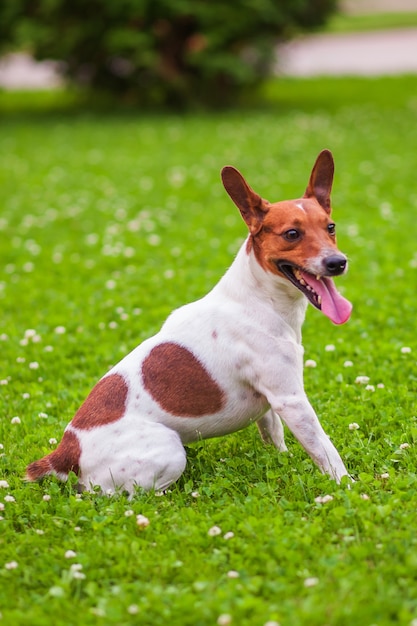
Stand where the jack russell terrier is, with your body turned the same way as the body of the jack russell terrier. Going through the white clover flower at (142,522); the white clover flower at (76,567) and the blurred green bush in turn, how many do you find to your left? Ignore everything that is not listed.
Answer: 1

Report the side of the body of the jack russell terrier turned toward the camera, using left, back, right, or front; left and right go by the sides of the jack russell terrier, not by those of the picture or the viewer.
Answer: right

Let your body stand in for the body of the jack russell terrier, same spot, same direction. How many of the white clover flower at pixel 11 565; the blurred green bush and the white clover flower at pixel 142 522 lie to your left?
1

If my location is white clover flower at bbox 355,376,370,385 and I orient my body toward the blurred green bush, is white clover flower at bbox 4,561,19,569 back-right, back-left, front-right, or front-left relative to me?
back-left

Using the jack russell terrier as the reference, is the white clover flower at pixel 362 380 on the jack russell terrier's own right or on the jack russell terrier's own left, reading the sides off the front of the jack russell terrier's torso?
on the jack russell terrier's own left

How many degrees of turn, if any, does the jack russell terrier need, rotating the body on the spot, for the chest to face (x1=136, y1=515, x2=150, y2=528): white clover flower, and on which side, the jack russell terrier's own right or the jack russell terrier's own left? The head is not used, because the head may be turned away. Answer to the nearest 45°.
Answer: approximately 135° to the jack russell terrier's own right

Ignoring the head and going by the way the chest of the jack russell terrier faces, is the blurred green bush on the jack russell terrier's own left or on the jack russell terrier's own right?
on the jack russell terrier's own left

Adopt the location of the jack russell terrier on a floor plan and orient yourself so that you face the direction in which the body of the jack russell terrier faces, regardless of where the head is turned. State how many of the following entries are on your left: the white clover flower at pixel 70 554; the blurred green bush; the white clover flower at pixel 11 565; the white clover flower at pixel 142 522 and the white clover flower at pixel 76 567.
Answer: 1

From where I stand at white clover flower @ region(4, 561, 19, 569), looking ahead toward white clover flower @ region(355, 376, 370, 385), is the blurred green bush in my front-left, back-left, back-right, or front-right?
front-left

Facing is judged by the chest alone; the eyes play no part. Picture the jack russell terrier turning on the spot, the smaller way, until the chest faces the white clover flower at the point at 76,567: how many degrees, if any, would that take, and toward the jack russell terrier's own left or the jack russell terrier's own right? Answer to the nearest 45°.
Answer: approximately 135° to the jack russell terrier's own right

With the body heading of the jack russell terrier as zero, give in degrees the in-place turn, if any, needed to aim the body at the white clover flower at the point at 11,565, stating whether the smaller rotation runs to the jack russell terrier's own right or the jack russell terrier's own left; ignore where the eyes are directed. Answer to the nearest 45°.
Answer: approximately 135° to the jack russell terrier's own right

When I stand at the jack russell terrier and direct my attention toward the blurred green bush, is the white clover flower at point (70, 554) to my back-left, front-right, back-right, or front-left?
back-left

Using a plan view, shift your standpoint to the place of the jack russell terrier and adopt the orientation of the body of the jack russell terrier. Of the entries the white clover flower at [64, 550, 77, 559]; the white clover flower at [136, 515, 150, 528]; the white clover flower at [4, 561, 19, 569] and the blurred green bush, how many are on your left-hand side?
1

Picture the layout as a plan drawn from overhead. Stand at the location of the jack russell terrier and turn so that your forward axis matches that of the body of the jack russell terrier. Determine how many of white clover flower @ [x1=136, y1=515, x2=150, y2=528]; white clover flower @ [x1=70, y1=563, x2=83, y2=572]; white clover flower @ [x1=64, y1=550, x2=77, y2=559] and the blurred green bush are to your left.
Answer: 1
